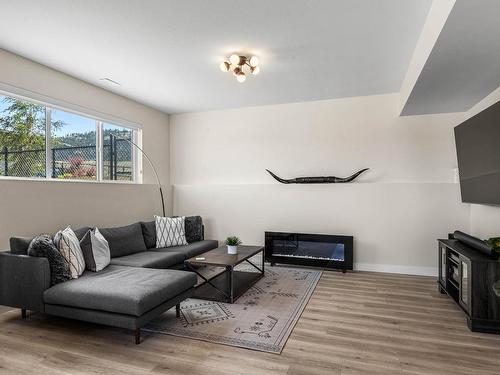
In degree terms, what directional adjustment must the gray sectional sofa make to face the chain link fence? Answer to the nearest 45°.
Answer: approximately 135° to its left

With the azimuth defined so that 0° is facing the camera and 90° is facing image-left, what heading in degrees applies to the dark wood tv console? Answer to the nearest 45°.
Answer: approximately 45°

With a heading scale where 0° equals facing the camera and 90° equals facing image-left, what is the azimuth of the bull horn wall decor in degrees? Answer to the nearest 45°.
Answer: approximately 0°

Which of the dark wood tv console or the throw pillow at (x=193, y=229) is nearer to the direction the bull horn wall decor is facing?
the dark wood tv console

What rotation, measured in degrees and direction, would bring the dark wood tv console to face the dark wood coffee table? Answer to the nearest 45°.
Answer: approximately 45° to its right

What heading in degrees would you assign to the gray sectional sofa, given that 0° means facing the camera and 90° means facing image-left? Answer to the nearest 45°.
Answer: approximately 315°

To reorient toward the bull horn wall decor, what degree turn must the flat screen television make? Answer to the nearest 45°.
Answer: approximately 45° to its right

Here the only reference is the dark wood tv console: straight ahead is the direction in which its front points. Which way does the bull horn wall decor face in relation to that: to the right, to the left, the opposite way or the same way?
to the left
